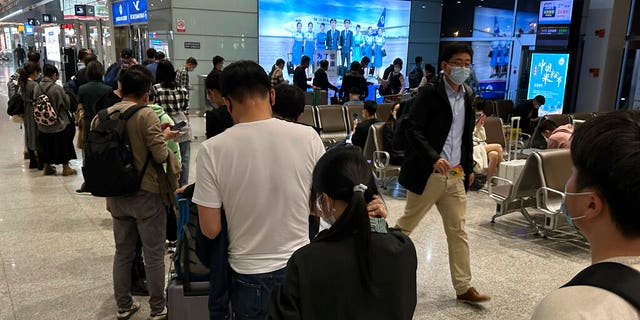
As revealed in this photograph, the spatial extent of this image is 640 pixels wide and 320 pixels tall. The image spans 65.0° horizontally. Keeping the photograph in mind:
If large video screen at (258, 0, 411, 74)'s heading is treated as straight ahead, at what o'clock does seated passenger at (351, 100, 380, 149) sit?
The seated passenger is roughly at 12 o'clock from the large video screen.

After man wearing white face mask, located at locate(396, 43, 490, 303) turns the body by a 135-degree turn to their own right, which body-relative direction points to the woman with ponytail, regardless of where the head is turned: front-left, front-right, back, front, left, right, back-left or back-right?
left

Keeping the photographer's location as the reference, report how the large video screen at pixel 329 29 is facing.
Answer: facing the viewer

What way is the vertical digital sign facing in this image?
toward the camera

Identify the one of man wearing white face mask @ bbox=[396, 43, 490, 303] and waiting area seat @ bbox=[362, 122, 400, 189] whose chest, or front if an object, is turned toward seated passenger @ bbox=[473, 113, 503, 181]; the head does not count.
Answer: the waiting area seat

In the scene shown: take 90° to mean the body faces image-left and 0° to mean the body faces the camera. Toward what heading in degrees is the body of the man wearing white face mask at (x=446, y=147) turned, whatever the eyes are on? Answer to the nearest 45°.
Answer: approximately 315°

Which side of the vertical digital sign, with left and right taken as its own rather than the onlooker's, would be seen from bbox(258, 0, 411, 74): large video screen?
right

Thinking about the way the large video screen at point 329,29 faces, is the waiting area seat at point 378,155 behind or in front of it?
in front

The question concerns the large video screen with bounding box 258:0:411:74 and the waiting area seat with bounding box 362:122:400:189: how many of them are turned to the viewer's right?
1

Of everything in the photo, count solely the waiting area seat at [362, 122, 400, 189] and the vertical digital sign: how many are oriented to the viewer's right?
1

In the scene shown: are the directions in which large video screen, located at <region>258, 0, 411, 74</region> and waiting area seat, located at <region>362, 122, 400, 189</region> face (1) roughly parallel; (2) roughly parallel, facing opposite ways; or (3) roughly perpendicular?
roughly perpendicular

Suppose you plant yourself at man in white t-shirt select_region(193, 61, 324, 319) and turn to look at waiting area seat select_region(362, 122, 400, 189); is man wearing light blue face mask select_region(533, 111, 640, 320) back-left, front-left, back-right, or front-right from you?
back-right

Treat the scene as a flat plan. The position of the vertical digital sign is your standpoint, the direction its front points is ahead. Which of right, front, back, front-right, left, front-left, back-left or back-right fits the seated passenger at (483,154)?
front

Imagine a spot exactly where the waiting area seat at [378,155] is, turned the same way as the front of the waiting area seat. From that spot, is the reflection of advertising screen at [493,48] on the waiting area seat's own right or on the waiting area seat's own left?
on the waiting area seat's own left

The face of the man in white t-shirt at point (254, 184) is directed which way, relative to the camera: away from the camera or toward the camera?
away from the camera

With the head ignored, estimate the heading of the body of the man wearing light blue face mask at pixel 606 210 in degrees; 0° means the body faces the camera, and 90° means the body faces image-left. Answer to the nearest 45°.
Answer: approximately 135°
